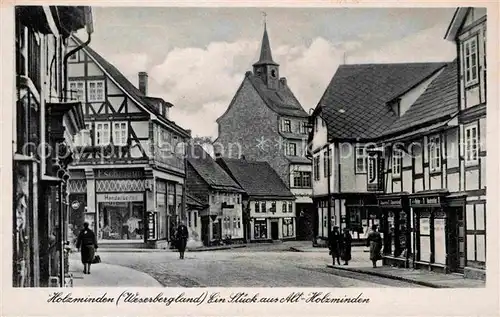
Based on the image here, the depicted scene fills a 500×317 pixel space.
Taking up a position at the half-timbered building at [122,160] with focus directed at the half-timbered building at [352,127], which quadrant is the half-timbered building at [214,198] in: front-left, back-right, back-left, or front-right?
front-left

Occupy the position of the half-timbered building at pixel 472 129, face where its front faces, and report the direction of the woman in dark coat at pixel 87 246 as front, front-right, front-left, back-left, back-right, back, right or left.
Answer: front-right

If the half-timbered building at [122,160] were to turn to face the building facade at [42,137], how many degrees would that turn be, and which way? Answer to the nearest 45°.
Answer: approximately 45° to its right

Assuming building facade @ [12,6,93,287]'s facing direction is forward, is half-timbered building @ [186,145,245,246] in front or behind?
in front

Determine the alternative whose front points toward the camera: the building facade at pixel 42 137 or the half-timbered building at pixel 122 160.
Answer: the half-timbered building

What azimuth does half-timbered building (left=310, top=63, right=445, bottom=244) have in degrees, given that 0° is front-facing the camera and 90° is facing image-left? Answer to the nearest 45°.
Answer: approximately 45°

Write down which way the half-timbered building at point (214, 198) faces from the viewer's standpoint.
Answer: facing the viewer and to the right of the viewer

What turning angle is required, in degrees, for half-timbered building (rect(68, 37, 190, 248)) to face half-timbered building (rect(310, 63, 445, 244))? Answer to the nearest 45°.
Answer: approximately 90° to its left

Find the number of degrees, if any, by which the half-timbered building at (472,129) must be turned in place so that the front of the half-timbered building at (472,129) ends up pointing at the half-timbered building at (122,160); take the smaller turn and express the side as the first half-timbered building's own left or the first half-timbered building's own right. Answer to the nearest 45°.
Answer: approximately 45° to the first half-timbered building's own right

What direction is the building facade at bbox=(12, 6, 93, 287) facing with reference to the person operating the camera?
facing to the right of the viewer

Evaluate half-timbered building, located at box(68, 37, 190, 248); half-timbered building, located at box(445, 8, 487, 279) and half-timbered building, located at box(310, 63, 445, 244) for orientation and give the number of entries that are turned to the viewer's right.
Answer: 0

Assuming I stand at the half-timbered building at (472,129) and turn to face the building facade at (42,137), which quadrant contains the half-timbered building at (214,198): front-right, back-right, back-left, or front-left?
front-right

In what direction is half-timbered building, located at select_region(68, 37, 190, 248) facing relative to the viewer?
toward the camera

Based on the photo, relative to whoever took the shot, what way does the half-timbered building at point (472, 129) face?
facing the viewer and to the left of the viewer

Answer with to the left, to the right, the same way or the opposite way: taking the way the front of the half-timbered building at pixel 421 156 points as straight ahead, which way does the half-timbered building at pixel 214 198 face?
to the left

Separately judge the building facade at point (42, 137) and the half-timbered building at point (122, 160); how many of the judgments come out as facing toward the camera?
1

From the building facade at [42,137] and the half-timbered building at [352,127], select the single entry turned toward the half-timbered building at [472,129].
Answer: the building facade

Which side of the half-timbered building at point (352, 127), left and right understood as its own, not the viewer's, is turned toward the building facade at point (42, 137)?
front

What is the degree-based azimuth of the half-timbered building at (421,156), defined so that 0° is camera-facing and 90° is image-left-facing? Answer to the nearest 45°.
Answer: approximately 45°
